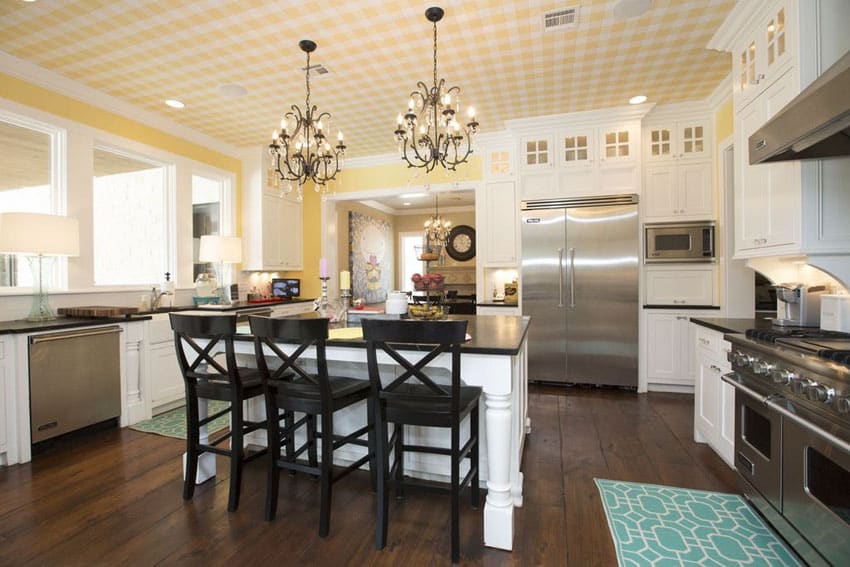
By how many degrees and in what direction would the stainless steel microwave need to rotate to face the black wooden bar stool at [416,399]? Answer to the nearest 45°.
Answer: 0° — it already faces it

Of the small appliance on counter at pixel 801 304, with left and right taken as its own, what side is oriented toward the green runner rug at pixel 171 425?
front

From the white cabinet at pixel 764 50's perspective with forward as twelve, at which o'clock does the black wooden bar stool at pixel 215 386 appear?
The black wooden bar stool is roughly at 12 o'clock from the white cabinet.

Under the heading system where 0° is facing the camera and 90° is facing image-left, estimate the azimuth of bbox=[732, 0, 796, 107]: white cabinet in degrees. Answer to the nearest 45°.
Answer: approximately 45°

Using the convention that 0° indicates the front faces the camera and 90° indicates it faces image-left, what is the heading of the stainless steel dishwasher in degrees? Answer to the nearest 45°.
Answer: approximately 315°

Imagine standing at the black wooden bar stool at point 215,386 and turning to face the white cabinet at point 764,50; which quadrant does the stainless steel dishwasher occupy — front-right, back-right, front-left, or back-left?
back-left

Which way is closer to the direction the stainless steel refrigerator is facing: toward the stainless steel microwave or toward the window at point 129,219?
the window

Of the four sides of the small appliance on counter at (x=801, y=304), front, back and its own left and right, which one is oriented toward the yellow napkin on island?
front

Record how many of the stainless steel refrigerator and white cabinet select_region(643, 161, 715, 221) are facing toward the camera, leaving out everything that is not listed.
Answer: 2

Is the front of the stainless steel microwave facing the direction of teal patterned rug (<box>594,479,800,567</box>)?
yes

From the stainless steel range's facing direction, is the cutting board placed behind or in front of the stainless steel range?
in front

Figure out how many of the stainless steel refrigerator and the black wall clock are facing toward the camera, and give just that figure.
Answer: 2

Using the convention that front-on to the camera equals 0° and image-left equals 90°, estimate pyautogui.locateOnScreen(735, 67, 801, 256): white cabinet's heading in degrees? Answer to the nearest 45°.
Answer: approximately 45°

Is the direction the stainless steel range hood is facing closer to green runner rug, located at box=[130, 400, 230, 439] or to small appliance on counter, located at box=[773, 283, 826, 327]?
the green runner rug
